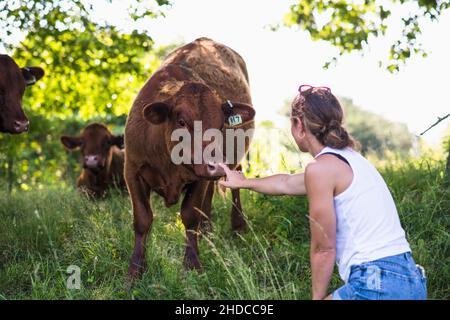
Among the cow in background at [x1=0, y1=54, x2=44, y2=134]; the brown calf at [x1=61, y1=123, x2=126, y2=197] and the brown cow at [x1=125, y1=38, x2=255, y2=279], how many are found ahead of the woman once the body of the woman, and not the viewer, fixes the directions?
3

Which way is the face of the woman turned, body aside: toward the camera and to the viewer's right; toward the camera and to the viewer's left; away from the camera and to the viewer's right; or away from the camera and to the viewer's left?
away from the camera and to the viewer's left

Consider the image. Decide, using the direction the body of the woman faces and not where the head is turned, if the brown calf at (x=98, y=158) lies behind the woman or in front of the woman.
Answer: in front

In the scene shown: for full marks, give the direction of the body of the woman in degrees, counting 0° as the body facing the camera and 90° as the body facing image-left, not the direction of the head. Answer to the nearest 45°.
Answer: approximately 135°

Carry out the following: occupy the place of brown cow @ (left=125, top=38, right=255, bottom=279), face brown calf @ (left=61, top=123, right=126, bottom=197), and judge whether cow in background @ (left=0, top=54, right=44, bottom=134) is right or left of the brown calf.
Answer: left

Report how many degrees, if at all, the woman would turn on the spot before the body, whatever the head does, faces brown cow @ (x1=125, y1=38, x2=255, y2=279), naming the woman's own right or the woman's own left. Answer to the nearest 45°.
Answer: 0° — they already face it

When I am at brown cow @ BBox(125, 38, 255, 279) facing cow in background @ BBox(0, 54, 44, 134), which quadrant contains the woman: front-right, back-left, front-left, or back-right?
back-left

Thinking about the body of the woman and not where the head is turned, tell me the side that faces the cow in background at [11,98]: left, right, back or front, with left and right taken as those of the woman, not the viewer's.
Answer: front
